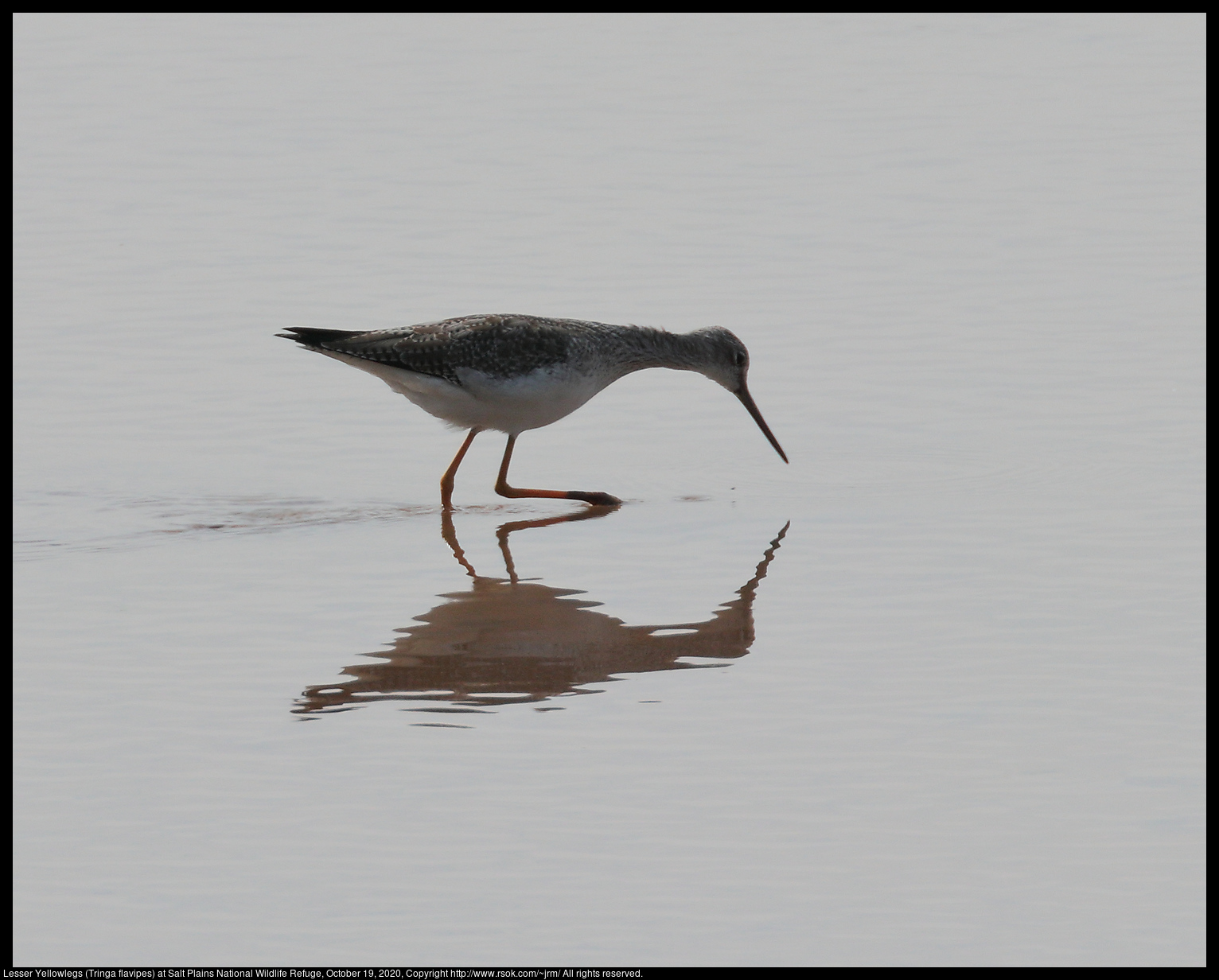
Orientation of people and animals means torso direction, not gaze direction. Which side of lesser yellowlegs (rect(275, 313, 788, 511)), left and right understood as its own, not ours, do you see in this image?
right
